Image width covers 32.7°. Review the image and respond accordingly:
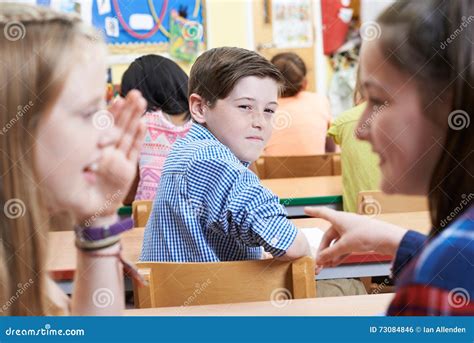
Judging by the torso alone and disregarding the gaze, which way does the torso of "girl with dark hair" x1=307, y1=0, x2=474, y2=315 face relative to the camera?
to the viewer's left

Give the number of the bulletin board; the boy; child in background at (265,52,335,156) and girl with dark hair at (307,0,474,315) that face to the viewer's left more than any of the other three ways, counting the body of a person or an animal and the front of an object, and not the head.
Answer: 1

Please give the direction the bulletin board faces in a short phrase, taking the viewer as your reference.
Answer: facing the viewer

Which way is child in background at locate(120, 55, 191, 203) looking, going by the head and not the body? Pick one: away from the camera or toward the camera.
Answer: away from the camera

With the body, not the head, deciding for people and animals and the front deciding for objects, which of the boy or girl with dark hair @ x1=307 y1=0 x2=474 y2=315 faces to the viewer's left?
the girl with dark hair

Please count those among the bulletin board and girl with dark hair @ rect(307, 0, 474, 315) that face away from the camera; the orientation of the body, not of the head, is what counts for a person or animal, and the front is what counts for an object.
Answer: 0

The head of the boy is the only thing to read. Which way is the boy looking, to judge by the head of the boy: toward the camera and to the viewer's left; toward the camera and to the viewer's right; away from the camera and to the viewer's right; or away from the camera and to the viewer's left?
toward the camera and to the viewer's right

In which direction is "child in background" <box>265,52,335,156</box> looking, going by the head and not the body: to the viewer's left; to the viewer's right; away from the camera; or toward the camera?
away from the camera

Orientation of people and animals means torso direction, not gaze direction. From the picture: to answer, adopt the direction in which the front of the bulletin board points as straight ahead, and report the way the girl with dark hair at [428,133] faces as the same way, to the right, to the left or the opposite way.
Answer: to the right

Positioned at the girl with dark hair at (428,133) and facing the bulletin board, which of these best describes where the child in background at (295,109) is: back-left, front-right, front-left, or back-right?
front-right

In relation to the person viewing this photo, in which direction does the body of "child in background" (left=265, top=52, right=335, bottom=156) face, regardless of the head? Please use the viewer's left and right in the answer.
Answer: facing away from the viewer

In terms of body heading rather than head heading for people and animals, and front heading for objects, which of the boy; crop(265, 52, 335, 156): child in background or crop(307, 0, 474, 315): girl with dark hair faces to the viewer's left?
the girl with dark hair

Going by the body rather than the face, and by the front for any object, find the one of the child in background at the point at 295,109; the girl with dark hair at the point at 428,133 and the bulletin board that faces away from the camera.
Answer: the child in background

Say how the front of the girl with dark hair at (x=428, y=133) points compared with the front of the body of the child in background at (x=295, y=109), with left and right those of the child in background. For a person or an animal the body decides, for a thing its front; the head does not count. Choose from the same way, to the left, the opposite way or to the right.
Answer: to the left
